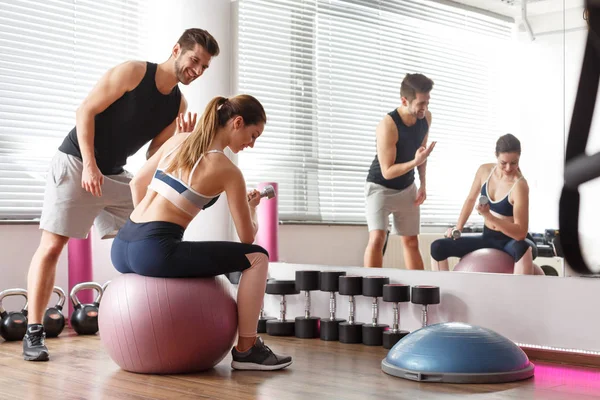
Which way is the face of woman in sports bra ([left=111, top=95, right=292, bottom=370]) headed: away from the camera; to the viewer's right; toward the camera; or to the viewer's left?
to the viewer's right

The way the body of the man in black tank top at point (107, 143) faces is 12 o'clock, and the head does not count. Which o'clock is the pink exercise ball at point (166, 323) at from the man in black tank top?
The pink exercise ball is roughly at 1 o'clock from the man in black tank top.

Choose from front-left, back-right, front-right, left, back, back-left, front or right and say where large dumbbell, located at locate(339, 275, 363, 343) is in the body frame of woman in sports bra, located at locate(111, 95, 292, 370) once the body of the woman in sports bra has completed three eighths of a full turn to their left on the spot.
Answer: back-right

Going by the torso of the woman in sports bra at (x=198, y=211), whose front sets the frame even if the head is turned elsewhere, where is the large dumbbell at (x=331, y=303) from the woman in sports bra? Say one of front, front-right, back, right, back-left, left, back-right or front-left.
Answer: front

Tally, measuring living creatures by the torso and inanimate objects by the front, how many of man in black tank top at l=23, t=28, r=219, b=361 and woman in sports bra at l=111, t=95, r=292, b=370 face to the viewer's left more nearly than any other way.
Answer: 0

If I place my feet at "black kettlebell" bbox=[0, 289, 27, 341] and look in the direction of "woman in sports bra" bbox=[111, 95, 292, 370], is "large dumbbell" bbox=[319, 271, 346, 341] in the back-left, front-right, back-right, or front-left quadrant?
front-left

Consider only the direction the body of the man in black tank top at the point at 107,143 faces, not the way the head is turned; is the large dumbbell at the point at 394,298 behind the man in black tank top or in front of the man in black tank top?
in front

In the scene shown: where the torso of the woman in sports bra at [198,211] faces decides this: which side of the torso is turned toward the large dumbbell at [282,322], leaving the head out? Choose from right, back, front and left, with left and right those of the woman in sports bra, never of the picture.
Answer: front

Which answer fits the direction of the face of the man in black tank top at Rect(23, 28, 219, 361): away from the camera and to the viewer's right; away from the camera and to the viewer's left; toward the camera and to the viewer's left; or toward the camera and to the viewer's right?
toward the camera and to the viewer's right

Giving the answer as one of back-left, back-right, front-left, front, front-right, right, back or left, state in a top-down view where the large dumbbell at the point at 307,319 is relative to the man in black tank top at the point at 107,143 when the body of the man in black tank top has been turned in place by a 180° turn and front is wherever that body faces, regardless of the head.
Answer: back-right

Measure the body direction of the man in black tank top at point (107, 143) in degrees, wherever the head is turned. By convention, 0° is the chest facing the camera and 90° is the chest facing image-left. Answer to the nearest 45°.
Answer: approximately 315°

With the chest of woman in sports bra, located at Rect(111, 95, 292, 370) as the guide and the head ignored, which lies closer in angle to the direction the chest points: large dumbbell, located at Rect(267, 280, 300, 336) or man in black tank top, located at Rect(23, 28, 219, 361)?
the large dumbbell

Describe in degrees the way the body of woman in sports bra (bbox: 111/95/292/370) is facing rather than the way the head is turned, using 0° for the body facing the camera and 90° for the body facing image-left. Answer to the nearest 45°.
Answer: approximately 225°
